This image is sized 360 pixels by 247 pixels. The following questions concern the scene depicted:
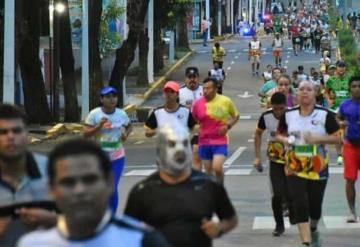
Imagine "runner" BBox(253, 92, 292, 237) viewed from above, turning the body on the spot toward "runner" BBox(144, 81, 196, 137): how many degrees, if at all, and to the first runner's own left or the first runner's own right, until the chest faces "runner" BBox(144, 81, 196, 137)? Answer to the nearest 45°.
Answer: approximately 90° to the first runner's own right

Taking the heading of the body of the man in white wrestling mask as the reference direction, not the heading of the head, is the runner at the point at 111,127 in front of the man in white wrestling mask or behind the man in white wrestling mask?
behind

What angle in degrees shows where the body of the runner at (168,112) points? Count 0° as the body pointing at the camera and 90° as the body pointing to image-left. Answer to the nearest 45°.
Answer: approximately 0°

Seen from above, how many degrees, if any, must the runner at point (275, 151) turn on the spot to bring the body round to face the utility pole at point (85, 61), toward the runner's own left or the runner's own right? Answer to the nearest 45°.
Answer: approximately 180°

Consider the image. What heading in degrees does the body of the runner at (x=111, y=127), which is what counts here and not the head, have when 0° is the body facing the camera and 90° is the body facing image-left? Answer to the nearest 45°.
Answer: approximately 0°

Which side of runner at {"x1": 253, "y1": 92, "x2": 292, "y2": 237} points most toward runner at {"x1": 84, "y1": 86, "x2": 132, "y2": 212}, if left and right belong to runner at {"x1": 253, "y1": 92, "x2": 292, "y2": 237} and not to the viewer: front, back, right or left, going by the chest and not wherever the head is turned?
right
